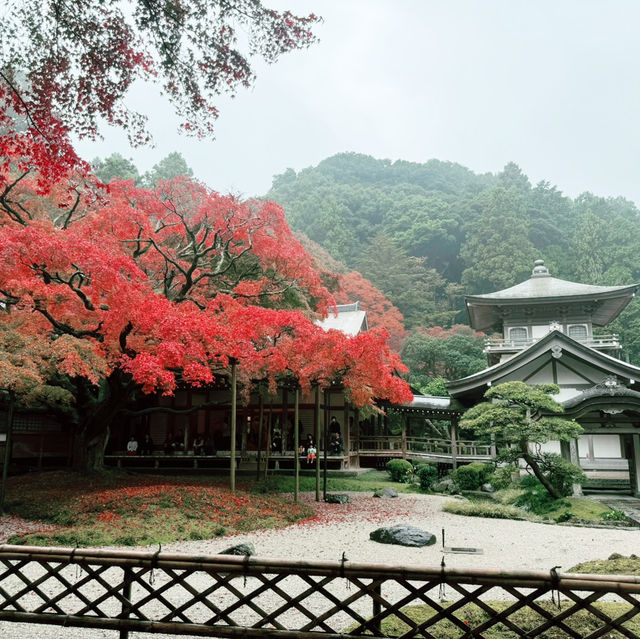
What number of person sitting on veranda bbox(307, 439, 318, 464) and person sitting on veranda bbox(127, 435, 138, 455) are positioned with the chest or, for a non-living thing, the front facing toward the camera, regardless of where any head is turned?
2

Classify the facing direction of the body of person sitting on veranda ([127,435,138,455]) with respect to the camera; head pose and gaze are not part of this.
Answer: toward the camera

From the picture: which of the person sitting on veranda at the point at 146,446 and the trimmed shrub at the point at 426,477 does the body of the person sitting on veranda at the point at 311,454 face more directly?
the trimmed shrub

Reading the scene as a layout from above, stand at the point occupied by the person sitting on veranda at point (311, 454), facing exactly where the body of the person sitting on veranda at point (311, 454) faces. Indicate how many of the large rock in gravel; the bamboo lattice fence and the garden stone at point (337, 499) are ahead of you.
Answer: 3

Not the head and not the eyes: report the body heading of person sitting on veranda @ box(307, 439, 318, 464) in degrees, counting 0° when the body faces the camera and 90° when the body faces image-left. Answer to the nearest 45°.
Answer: approximately 0°

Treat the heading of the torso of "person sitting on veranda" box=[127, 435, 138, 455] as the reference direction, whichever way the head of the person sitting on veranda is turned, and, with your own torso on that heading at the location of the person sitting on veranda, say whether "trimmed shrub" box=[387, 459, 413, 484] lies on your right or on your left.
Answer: on your left
